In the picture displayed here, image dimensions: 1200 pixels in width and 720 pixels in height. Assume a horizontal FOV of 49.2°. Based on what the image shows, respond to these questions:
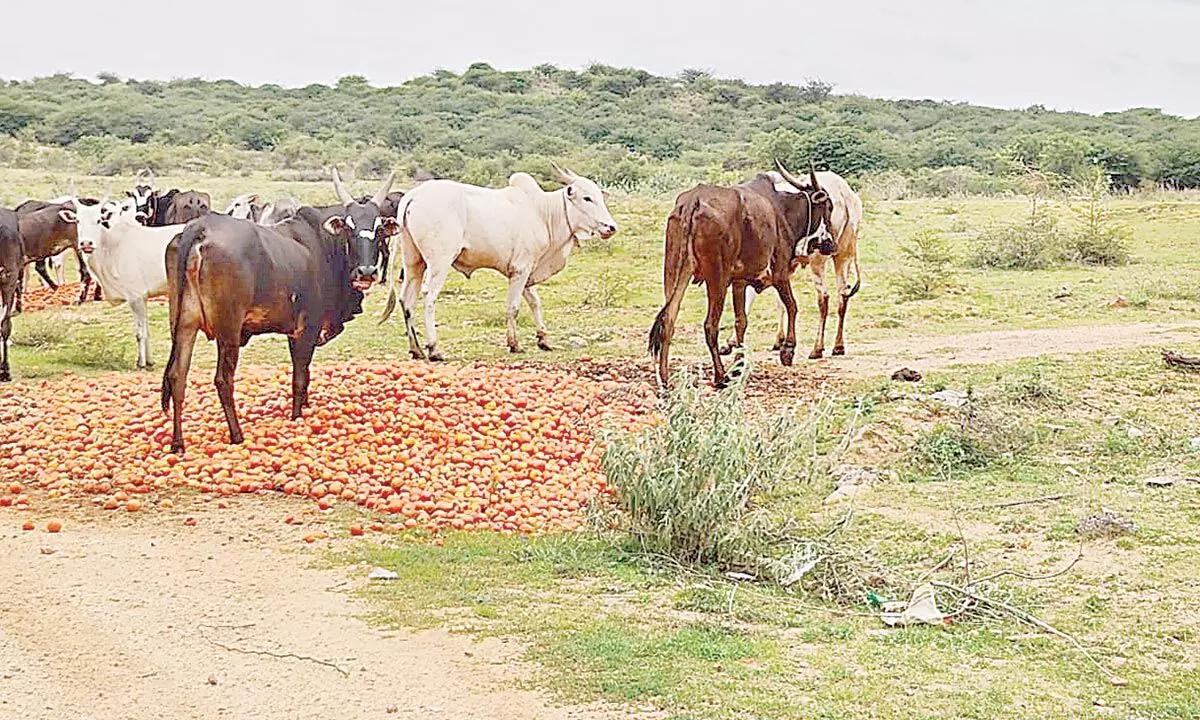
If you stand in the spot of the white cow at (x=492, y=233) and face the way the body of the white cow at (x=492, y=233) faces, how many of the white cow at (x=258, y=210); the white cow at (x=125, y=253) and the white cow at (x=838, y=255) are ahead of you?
1

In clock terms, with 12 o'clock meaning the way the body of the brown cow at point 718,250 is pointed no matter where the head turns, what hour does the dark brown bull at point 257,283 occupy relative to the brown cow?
The dark brown bull is roughly at 6 o'clock from the brown cow.

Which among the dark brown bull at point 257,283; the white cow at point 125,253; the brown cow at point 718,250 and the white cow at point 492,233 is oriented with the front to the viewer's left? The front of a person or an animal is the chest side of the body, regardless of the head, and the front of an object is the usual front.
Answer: the white cow at point 125,253

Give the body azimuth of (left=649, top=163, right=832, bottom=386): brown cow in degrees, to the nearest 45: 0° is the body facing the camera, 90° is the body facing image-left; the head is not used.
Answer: approximately 225°

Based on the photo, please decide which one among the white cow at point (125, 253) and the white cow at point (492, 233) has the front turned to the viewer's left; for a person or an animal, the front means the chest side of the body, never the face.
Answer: the white cow at point (125, 253)

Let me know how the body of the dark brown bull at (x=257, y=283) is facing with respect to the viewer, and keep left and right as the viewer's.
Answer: facing away from the viewer and to the right of the viewer

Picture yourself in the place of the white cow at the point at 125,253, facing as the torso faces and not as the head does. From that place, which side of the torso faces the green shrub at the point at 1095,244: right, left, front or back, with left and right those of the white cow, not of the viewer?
back

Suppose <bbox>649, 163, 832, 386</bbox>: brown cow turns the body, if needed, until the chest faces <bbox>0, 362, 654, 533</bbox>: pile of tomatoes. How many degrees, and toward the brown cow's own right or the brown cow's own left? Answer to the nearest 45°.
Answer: approximately 180°

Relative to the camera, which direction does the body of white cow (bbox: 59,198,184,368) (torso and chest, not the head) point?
to the viewer's left

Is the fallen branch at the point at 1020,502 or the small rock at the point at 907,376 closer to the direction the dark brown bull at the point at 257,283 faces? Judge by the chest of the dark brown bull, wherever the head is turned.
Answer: the small rock

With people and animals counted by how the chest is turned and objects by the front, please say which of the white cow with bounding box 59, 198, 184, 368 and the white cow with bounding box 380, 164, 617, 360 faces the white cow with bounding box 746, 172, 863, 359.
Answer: the white cow with bounding box 380, 164, 617, 360

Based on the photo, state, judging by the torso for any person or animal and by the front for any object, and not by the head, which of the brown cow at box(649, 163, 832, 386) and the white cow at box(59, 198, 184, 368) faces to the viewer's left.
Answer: the white cow

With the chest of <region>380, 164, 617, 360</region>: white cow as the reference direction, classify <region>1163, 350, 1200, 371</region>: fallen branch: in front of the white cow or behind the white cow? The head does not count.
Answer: in front

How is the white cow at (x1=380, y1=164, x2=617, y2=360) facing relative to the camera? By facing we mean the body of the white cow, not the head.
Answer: to the viewer's right

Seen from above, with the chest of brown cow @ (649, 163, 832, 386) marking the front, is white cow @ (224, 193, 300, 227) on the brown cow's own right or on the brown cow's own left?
on the brown cow's own left

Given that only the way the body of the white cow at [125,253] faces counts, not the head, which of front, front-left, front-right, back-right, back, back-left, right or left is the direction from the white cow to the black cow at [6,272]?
front-left

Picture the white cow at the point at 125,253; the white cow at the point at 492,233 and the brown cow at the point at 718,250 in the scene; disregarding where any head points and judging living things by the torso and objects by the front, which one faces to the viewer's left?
the white cow at the point at 125,253
